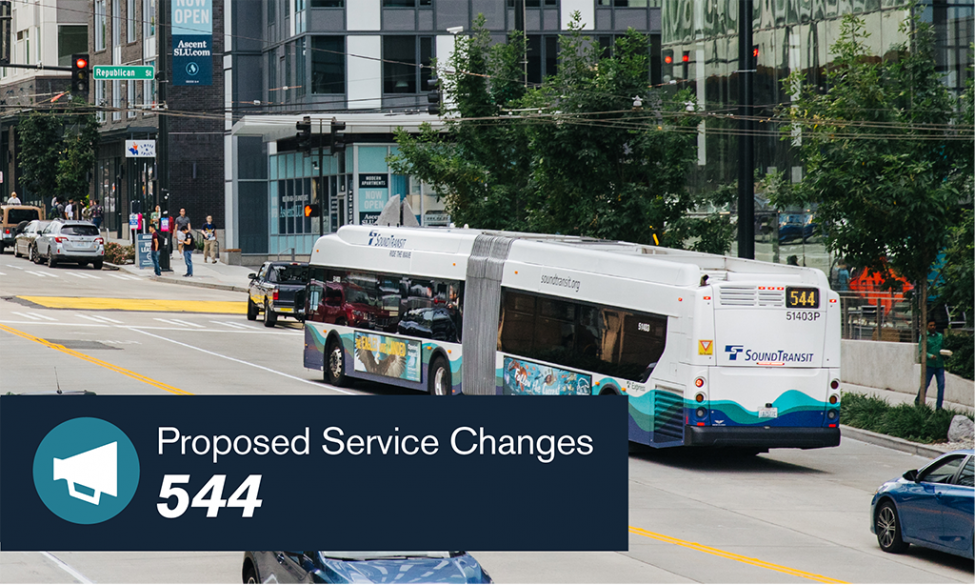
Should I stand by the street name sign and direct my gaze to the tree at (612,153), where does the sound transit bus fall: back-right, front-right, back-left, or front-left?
front-right

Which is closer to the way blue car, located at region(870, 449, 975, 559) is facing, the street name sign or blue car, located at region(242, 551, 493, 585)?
the street name sign

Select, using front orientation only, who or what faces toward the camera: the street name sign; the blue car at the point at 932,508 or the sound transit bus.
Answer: the street name sign

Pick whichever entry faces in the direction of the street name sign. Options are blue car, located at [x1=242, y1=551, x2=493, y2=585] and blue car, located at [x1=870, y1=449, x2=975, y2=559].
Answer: blue car, located at [x1=870, y1=449, x2=975, y2=559]

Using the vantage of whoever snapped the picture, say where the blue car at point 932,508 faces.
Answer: facing away from the viewer and to the left of the viewer

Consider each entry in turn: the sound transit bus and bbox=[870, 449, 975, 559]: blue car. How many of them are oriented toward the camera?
0

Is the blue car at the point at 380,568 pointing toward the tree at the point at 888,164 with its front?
no

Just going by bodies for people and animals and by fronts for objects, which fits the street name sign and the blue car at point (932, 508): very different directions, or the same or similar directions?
very different directions

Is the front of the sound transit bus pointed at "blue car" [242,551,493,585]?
no

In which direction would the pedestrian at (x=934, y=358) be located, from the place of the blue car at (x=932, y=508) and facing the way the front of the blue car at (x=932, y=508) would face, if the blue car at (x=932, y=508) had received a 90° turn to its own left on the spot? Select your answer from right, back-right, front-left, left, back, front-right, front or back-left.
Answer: back-right

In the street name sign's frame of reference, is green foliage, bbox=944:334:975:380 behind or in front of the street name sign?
in front

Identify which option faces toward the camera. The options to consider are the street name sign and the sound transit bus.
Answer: the street name sign

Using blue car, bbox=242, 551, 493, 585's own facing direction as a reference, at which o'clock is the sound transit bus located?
The sound transit bus is roughly at 8 o'clock from the blue car.

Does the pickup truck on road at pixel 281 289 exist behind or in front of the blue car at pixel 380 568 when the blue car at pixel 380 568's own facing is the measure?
behind

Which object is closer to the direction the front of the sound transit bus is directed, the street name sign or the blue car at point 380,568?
the street name sign

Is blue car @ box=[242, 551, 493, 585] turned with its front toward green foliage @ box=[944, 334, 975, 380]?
no

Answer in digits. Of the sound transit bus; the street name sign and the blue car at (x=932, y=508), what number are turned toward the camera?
1

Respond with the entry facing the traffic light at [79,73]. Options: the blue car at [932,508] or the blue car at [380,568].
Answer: the blue car at [932,508]

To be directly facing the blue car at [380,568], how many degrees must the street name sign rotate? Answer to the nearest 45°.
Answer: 0° — it already faces it

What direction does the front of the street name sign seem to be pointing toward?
toward the camera

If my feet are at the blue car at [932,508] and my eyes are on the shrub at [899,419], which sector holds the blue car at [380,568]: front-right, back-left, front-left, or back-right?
back-left

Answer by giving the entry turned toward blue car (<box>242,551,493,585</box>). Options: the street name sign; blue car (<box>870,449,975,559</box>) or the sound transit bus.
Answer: the street name sign
